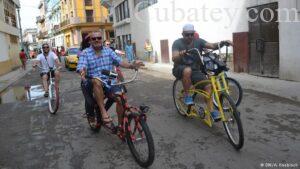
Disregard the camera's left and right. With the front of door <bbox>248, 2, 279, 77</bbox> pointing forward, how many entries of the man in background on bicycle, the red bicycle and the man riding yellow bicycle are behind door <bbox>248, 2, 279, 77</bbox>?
0

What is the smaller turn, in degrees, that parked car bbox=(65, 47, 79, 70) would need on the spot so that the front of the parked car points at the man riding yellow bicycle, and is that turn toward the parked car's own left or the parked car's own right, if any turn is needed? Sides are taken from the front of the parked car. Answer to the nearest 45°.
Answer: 0° — it already faces them

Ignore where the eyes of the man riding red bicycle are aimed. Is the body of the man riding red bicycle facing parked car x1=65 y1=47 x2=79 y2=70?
no

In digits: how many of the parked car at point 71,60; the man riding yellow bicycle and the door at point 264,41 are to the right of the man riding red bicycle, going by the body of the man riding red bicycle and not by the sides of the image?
0

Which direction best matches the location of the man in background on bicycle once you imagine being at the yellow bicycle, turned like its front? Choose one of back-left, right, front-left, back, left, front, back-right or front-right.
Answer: back

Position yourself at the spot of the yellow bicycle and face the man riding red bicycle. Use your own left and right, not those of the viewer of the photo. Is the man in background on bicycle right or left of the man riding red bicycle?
right

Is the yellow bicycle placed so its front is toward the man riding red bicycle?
no

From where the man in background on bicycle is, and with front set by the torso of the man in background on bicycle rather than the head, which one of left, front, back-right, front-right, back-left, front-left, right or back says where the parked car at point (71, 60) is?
back

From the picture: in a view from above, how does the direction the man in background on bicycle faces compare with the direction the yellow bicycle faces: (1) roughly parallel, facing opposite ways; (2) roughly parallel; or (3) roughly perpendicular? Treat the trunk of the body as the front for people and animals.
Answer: roughly parallel

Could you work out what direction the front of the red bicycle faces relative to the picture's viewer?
facing the viewer and to the right of the viewer

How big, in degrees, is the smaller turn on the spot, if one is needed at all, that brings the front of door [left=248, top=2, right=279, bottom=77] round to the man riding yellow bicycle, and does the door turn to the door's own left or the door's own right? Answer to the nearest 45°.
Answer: approximately 45° to the door's own left

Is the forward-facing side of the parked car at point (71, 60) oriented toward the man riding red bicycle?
yes

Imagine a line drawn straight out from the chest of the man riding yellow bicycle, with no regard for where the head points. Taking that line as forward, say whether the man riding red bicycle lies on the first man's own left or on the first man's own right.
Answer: on the first man's own right

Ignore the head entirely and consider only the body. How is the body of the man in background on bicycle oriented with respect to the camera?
toward the camera

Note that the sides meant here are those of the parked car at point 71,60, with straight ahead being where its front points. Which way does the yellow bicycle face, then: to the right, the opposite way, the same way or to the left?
the same way

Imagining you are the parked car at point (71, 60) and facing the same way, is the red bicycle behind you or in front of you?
in front

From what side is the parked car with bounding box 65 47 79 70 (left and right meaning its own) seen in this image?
front

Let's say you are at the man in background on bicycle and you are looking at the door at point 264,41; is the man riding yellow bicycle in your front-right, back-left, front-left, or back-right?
front-right

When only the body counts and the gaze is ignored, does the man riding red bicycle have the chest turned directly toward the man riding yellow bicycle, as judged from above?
no

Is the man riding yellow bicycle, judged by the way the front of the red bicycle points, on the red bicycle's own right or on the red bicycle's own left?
on the red bicycle's own left
